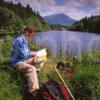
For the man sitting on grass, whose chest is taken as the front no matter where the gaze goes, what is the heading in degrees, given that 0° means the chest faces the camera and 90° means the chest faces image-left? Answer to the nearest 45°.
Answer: approximately 270°
